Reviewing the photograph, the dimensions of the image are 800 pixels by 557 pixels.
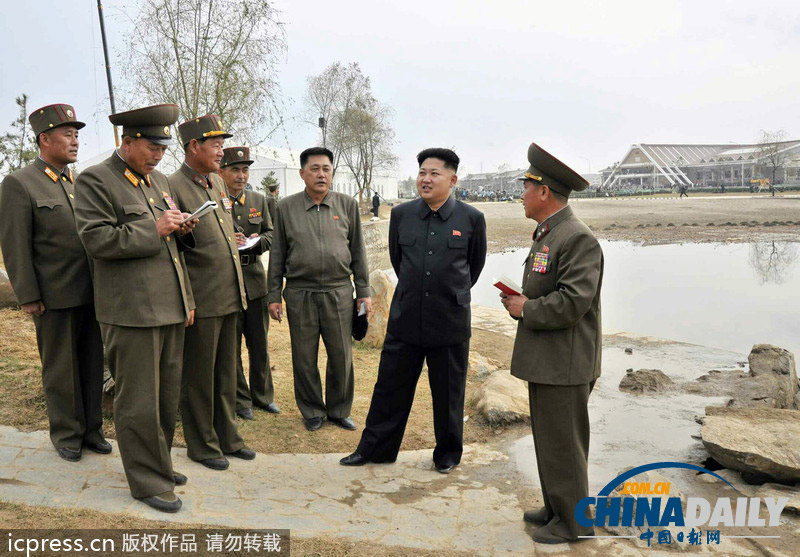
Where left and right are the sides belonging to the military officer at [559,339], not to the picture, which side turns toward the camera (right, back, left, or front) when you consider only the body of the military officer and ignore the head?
left

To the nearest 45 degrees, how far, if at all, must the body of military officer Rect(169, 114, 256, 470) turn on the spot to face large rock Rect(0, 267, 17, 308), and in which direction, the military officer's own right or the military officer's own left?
approximately 180°

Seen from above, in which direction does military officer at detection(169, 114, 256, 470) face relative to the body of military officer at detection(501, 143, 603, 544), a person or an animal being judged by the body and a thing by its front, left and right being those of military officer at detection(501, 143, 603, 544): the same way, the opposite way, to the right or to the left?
the opposite way

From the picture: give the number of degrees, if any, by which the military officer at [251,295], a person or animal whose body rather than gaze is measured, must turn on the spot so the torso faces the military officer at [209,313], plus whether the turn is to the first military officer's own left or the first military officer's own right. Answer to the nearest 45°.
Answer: approximately 45° to the first military officer's own right

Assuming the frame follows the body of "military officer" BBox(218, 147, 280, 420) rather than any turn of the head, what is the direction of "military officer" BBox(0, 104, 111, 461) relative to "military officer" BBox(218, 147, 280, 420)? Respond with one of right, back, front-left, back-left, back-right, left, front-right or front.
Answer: right

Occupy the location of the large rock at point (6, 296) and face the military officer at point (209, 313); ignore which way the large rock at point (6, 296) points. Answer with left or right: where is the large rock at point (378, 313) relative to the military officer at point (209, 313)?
left

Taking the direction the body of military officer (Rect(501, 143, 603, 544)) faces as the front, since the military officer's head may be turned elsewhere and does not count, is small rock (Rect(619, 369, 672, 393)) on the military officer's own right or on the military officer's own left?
on the military officer's own right

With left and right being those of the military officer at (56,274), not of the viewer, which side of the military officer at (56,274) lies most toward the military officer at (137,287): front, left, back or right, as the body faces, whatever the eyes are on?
front

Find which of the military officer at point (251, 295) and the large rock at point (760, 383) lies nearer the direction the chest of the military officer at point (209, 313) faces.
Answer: the large rock

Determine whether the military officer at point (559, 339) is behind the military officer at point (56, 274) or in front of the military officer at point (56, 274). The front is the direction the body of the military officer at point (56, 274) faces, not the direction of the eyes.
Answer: in front

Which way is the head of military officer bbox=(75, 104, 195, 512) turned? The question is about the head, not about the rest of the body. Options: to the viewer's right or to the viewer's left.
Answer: to the viewer's right

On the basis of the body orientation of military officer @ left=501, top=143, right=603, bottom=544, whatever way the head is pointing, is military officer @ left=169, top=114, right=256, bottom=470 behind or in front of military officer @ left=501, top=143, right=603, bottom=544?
in front

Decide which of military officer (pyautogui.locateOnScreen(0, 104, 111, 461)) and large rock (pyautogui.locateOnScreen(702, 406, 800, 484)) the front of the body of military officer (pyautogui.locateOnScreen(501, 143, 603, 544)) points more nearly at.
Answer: the military officer

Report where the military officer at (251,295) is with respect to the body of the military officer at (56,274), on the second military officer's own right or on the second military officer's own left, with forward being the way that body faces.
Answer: on the second military officer's own left

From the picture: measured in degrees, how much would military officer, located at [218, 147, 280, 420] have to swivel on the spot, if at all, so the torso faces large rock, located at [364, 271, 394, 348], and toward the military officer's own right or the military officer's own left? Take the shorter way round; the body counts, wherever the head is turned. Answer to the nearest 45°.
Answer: approximately 90° to the military officer's own left
